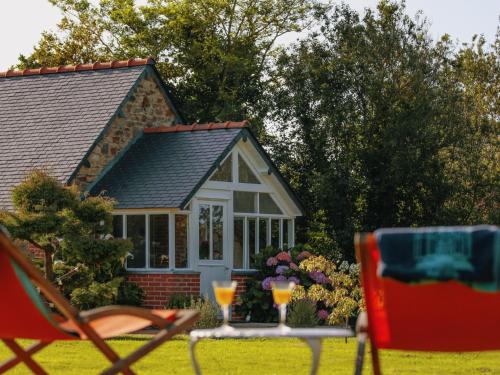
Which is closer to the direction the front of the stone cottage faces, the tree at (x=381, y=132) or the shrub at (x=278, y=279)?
the shrub

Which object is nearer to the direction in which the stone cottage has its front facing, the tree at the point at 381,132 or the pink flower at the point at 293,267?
the pink flower

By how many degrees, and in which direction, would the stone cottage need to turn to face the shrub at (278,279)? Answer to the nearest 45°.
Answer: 0° — it already faces it

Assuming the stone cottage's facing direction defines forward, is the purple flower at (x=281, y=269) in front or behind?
in front

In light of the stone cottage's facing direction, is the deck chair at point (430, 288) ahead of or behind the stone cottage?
ahead

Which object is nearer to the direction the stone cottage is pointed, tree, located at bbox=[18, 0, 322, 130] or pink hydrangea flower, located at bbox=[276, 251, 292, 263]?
the pink hydrangea flower

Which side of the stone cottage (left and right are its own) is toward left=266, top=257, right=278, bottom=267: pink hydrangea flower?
front

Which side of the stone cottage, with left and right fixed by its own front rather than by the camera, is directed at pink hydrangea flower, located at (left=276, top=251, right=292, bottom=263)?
front

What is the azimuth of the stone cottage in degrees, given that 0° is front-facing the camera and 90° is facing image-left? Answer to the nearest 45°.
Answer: approximately 315°

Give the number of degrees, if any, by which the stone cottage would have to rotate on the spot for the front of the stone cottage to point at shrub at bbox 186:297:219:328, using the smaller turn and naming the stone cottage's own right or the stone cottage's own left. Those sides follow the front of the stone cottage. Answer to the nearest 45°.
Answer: approximately 45° to the stone cottage's own right
